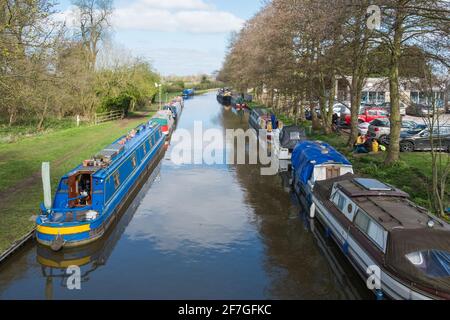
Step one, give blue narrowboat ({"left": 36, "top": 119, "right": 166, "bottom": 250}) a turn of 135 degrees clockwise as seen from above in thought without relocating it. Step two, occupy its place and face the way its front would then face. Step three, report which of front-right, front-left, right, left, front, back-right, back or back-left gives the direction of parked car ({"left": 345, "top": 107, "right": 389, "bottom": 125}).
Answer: back-left

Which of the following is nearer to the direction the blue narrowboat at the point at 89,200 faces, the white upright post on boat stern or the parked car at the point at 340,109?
the parked car

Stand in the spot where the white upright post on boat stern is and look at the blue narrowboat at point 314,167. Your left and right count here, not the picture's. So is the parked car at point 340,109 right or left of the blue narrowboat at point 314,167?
left

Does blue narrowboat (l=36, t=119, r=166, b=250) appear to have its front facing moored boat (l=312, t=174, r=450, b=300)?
no

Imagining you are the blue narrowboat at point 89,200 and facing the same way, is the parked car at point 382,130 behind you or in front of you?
in front

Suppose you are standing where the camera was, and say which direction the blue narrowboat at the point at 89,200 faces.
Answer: facing away from the viewer and to the right of the viewer

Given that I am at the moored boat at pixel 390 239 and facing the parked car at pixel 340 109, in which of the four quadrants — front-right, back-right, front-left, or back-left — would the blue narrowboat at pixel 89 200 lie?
front-left

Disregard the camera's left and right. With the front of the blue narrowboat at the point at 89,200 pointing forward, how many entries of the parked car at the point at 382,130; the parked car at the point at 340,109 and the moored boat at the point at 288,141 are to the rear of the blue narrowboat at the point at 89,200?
0

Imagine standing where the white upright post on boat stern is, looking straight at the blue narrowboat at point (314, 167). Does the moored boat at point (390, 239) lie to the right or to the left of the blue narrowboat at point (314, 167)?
right

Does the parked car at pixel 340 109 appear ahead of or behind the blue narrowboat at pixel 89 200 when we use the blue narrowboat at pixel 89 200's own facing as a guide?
ahead
